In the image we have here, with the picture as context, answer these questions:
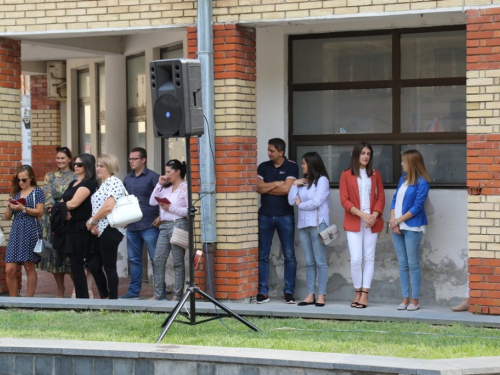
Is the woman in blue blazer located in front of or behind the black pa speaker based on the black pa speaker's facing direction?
behind

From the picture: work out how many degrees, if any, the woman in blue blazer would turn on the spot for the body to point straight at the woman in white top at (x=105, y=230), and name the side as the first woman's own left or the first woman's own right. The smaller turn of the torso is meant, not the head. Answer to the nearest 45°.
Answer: approximately 45° to the first woman's own right

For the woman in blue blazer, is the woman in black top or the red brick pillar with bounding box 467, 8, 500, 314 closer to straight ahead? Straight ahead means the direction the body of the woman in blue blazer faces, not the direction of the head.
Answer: the woman in black top

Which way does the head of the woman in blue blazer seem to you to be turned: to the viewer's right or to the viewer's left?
to the viewer's left

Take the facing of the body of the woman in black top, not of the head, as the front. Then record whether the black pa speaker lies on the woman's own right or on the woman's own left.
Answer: on the woman's own left

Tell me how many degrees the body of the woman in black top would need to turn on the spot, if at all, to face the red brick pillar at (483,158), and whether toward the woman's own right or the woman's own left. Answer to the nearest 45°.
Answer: approximately 135° to the woman's own left

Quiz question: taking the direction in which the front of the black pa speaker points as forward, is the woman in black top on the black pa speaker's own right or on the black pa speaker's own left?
on the black pa speaker's own right

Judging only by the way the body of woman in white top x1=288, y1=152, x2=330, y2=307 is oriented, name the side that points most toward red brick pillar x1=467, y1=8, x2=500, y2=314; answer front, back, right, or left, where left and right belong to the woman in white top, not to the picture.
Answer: left
